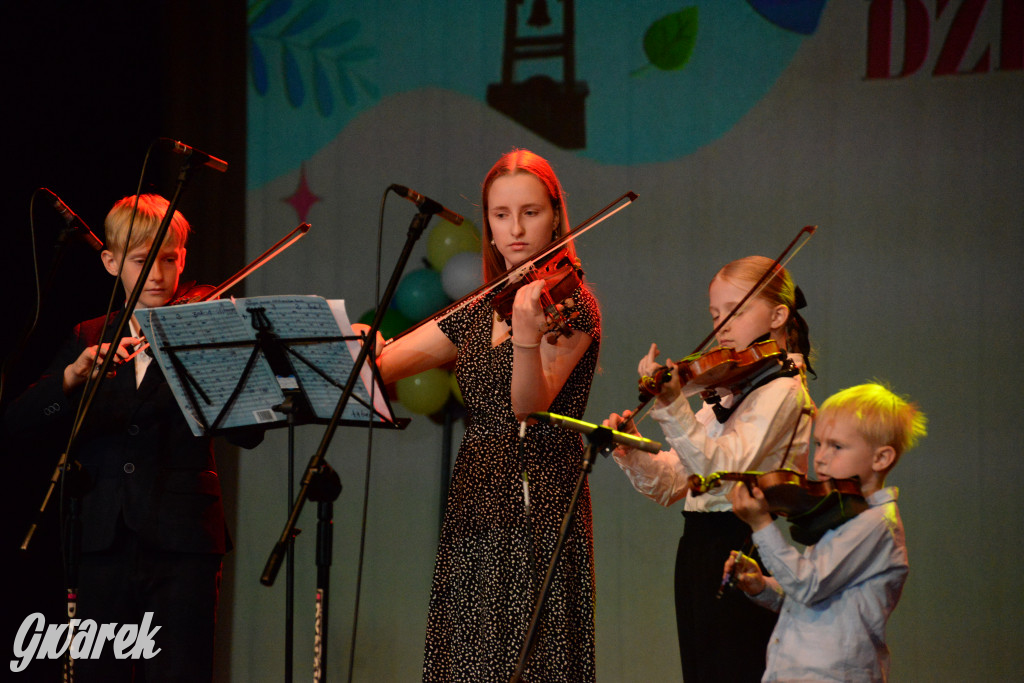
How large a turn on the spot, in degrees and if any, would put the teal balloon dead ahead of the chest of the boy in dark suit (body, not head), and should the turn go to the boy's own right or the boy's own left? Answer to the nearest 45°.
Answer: approximately 135° to the boy's own left

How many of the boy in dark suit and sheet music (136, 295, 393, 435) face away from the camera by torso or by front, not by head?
1

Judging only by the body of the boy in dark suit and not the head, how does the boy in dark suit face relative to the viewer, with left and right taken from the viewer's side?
facing the viewer

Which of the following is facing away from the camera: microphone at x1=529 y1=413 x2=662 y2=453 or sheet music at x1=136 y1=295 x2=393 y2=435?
the sheet music

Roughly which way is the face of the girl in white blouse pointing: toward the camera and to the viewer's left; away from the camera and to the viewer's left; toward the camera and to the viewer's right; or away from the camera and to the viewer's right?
toward the camera and to the viewer's left

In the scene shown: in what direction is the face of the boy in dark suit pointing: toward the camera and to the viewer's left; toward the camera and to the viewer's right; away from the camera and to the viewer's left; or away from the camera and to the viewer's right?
toward the camera and to the viewer's right

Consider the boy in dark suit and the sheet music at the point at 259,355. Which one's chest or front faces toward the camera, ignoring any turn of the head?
the boy in dark suit

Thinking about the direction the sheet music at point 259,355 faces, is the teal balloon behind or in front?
in front

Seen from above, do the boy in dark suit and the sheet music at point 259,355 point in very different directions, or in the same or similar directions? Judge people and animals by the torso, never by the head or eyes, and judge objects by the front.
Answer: very different directions

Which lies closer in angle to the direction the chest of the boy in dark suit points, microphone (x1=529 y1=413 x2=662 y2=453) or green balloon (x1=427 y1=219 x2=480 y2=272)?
the microphone

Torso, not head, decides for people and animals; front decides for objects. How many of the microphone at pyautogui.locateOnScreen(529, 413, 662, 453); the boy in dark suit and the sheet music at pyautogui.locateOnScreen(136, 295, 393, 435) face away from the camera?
1

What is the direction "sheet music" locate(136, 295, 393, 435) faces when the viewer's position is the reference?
facing away from the viewer

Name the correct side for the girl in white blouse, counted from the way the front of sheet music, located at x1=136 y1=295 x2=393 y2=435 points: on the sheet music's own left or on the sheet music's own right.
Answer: on the sheet music's own right

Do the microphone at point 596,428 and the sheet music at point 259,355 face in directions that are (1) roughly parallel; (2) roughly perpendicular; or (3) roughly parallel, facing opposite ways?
roughly perpendicular

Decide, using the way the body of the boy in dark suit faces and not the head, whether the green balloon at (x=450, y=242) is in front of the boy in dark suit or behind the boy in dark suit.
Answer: behind
